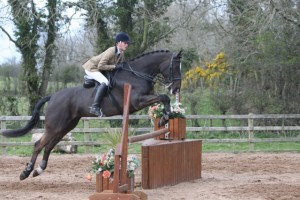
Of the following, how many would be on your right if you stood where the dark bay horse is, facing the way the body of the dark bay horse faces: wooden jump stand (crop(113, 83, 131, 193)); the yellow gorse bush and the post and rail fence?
1

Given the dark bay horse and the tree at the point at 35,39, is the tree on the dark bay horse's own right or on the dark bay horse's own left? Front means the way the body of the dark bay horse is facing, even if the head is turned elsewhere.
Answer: on the dark bay horse's own left

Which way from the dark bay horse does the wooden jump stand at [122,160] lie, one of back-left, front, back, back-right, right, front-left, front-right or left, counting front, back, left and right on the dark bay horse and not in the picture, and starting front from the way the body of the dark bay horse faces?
right

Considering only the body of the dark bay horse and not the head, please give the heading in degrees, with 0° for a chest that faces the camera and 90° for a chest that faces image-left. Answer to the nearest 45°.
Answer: approximately 270°

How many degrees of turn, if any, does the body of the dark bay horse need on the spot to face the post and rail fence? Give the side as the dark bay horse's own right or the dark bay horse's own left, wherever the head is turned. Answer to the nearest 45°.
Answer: approximately 45° to the dark bay horse's own left

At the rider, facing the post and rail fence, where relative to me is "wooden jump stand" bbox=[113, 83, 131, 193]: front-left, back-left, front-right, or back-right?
back-right

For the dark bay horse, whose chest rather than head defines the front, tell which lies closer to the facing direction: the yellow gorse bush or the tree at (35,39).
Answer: the yellow gorse bush

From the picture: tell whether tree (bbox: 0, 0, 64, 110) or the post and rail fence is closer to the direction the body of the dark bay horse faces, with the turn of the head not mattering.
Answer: the post and rail fence
